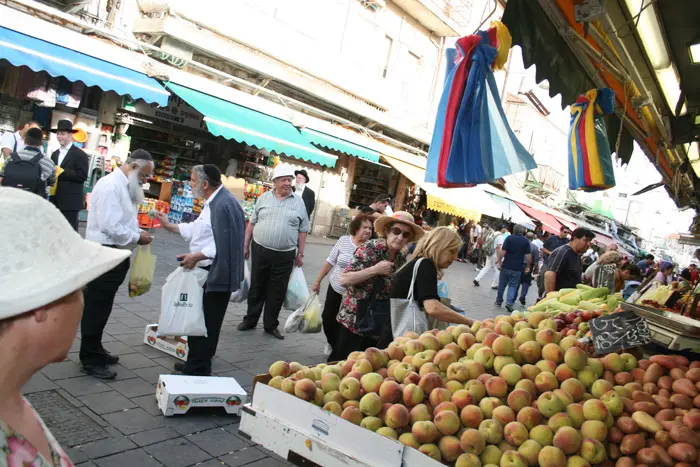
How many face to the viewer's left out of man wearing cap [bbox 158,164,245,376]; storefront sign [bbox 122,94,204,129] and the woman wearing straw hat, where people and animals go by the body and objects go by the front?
1

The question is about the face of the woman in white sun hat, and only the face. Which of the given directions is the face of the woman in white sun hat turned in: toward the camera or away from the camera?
away from the camera

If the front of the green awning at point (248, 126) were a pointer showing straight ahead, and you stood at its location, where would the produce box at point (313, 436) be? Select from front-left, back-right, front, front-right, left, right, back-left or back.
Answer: front-right

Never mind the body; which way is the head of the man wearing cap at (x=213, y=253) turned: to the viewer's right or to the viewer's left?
to the viewer's left

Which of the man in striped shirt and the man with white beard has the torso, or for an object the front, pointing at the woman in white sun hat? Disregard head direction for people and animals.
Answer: the man in striped shirt

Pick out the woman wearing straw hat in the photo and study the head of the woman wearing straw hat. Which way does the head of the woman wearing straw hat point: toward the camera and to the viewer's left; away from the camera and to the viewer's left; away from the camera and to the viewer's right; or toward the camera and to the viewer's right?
toward the camera and to the viewer's right

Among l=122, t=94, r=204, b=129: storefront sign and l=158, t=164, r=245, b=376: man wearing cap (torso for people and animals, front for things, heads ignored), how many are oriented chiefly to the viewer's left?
1

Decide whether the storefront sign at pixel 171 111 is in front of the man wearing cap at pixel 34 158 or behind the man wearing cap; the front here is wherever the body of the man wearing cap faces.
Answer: in front

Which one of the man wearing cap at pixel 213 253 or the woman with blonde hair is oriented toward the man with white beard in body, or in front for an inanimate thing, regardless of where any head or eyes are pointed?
the man wearing cap

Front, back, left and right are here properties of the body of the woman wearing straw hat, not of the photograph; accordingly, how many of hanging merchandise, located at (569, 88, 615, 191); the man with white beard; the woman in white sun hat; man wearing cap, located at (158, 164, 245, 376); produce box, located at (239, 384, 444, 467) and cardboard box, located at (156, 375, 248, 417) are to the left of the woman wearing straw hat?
1

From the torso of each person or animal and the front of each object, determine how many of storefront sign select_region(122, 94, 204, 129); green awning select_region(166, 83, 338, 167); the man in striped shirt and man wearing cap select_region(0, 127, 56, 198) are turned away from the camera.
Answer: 1

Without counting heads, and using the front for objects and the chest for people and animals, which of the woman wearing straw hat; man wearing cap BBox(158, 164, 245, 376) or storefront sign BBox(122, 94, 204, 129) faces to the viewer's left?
the man wearing cap

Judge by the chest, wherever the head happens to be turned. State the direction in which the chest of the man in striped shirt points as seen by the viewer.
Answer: toward the camera

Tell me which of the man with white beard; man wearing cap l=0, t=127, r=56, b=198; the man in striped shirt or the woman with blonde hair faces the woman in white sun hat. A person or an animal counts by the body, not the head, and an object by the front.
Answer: the man in striped shirt

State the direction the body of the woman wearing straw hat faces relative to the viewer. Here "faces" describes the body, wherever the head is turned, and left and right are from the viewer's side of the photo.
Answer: facing the viewer and to the right of the viewer

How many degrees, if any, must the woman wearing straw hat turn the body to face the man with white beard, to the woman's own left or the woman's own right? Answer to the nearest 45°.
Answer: approximately 135° to the woman's own right

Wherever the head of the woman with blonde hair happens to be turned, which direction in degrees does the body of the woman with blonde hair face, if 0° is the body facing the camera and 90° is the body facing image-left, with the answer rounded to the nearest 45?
approximately 270°

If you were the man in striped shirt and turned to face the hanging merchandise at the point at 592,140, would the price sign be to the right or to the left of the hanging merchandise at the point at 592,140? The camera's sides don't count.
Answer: right

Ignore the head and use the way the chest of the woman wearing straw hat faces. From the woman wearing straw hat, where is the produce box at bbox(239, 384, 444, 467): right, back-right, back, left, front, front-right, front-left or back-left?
front-right

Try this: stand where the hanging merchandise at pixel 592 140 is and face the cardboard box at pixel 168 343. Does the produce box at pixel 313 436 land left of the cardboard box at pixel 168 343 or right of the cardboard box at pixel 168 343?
left

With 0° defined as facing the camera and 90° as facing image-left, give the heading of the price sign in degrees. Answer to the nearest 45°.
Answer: approximately 0°
